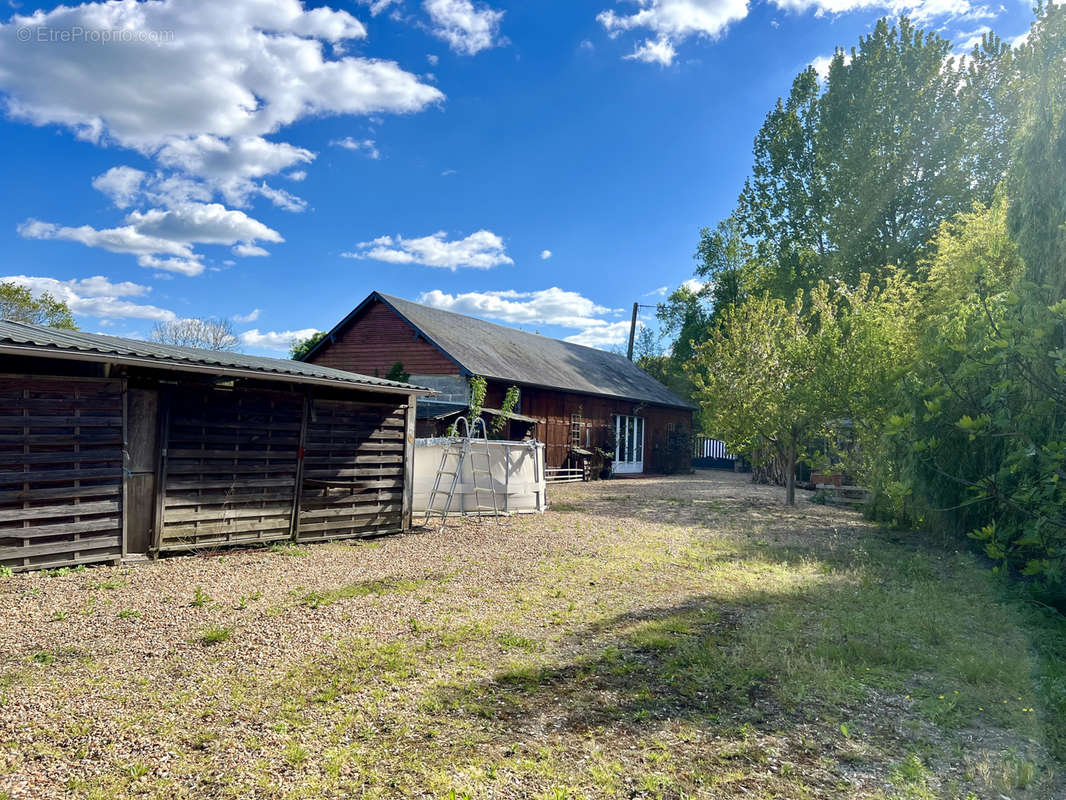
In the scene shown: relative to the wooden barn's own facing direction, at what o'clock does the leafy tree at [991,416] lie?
The leafy tree is roughly at 1 o'clock from the wooden barn.

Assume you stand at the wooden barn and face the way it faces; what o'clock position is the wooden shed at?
The wooden shed is roughly at 2 o'clock from the wooden barn.

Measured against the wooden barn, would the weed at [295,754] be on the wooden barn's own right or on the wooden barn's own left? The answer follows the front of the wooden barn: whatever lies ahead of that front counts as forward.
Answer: on the wooden barn's own right

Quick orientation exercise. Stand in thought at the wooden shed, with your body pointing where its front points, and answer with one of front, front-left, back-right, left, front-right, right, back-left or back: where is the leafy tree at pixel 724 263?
left

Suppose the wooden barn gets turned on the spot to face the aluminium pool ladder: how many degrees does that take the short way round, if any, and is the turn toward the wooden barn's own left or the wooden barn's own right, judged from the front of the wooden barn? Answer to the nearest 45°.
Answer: approximately 45° to the wooden barn's own right

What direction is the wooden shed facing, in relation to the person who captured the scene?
facing the viewer and to the right of the viewer

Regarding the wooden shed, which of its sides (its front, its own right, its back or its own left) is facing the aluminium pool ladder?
left

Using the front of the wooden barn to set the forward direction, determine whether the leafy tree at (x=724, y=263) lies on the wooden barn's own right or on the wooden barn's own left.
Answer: on the wooden barn's own left

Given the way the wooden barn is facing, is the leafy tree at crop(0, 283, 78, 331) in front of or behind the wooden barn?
behind

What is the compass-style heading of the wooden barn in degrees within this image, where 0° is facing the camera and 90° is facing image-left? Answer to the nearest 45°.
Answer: approximately 315°

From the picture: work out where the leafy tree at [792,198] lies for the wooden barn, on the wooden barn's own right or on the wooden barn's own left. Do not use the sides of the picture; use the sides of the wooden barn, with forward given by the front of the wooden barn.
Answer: on the wooden barn's own left

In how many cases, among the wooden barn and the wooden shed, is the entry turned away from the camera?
0

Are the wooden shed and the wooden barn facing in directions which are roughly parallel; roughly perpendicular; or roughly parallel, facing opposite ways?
roughly parallel
